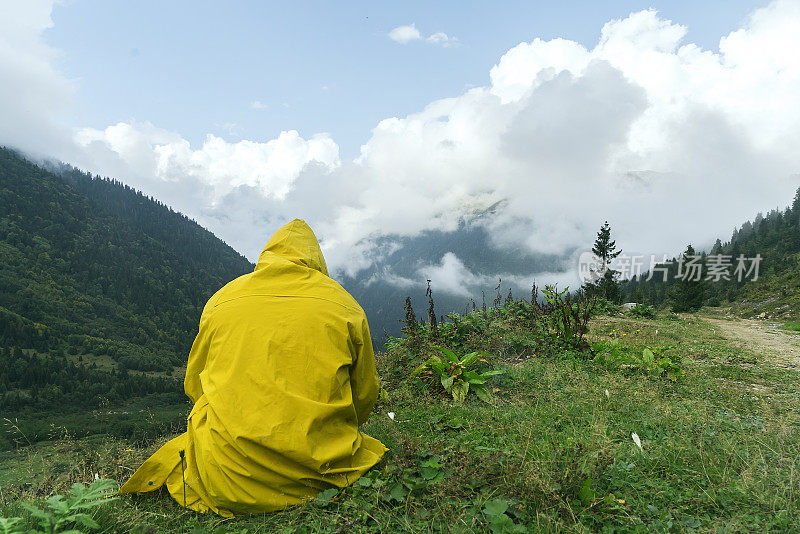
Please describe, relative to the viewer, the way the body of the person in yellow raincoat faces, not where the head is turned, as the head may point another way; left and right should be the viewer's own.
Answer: facing away from the viewer

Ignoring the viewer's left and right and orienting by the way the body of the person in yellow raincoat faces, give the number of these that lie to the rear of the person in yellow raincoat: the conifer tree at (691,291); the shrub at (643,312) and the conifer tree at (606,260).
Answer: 0

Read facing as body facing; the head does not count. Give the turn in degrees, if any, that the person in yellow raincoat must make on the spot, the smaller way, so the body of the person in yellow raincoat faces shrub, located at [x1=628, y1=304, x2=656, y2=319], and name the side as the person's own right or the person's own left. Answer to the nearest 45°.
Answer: approximately 45° to the person's own right

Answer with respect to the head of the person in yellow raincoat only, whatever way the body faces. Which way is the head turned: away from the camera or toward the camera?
away from the camera

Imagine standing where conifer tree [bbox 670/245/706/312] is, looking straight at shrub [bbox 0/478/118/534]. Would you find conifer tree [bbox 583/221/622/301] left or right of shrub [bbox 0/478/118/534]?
right

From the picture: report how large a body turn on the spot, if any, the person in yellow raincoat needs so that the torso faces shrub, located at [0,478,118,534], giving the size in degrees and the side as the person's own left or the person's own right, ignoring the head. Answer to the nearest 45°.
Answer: approximately 135° to the person's own left

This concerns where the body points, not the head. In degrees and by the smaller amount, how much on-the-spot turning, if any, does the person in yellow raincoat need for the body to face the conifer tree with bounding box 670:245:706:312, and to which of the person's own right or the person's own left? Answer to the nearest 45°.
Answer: approximately 45° to the person's own right
